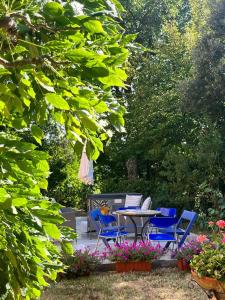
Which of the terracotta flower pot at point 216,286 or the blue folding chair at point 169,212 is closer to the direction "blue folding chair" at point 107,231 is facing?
the blue folding chair

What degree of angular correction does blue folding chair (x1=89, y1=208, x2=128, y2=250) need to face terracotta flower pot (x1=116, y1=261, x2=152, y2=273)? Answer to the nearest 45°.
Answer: approximately 90° to its right

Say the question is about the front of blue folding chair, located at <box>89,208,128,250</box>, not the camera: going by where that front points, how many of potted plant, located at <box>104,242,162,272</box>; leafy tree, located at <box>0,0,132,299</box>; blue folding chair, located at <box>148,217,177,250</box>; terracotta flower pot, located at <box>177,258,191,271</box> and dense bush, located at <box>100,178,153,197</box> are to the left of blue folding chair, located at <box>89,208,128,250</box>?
1

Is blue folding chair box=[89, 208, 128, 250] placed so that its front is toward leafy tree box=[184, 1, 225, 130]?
no

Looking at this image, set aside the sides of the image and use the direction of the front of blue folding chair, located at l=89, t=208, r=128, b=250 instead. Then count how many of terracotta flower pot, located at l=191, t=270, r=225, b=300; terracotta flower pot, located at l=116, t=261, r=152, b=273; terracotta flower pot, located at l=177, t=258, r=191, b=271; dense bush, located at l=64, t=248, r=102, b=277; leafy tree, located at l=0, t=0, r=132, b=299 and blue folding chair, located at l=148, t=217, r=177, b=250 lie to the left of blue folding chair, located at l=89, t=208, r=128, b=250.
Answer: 0

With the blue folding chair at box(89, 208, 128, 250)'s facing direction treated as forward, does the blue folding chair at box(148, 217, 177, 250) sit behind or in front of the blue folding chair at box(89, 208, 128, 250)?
in front

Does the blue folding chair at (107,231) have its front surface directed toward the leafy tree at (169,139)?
no

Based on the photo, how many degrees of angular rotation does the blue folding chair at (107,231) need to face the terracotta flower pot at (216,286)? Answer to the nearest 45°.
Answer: approximately 90° to its right

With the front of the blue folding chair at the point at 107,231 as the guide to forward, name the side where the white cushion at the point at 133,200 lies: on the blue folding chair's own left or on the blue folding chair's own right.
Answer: on the blue folding chair's own left

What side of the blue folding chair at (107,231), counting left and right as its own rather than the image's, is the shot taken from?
right

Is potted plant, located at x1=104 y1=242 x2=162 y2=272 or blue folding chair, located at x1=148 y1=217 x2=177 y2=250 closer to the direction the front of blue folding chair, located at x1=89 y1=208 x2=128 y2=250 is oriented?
the blue folding chair

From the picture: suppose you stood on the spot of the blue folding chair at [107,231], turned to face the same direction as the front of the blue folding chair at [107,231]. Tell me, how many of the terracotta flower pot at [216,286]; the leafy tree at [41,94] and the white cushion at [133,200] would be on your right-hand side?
2

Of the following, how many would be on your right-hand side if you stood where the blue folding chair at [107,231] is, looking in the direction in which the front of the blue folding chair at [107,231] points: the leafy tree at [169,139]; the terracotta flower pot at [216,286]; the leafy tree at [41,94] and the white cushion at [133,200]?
2

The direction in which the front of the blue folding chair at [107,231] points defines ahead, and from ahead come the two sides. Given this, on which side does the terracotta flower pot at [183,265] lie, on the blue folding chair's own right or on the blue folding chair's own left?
on the blue folding chair's own right

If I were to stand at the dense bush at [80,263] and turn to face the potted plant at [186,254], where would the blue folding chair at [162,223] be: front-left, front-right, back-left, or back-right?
front-left

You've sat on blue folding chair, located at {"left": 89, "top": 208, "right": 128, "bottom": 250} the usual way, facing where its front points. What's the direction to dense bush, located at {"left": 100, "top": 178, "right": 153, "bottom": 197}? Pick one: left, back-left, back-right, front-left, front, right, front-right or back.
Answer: left

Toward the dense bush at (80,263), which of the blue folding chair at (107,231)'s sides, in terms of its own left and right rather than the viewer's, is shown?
right

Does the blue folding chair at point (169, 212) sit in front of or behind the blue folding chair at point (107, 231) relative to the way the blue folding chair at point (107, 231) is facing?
in front
